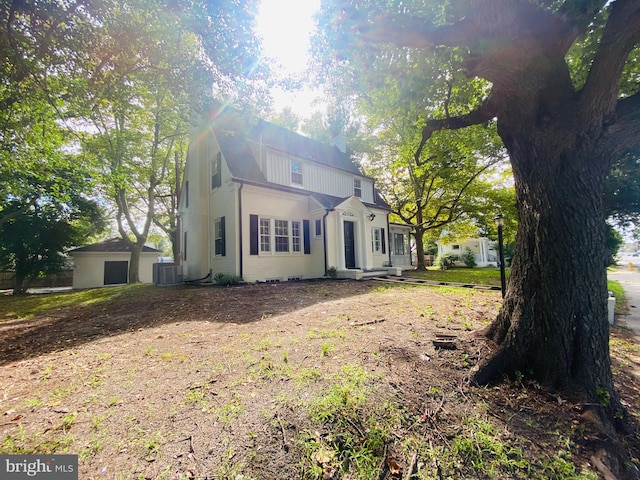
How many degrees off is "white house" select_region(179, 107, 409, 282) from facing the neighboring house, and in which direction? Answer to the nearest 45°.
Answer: approximately 90° to its left

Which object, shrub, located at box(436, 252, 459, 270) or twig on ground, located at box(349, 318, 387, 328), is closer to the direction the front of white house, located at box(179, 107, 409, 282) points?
the twig on ground

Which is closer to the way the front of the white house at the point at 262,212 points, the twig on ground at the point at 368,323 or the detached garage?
the twig on ground

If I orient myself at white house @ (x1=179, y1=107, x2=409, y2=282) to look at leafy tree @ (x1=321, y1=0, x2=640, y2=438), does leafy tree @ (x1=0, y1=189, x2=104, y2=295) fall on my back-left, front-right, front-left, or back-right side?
back-right

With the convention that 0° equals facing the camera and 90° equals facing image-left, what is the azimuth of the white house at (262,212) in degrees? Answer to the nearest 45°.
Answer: approximately 315°

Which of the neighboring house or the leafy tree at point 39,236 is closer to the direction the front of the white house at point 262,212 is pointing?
the neighboring house

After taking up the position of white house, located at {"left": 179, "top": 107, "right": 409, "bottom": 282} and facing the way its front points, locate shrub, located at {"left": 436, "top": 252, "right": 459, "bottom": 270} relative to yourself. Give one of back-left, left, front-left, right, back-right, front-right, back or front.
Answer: left

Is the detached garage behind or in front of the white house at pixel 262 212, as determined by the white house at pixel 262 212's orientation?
behind

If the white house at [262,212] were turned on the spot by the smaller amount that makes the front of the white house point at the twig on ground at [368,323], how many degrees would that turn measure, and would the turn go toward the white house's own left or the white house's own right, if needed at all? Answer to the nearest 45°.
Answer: approximately 45° to the white house's own right

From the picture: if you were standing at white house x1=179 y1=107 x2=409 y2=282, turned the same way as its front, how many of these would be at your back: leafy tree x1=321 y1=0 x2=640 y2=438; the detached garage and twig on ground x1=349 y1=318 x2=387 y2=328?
1

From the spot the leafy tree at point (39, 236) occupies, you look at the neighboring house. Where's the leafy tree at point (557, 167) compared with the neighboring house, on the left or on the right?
right
